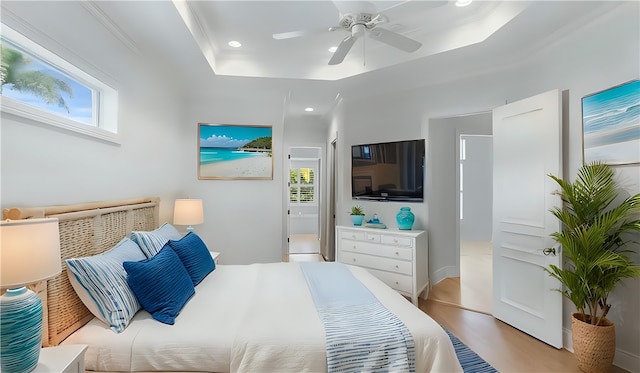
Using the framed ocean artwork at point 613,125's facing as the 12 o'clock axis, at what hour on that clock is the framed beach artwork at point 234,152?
The framed beach artwork is roughly at 1 o'clock from the framed ocean artwork.

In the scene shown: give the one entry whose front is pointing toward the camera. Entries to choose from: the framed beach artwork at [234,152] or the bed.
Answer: the framed beach artwork

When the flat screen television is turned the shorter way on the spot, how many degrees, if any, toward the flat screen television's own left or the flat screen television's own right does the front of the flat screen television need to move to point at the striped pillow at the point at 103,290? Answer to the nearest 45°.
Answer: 0° — it already faces it

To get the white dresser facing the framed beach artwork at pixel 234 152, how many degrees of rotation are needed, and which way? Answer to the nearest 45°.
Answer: approximately 45° to its right

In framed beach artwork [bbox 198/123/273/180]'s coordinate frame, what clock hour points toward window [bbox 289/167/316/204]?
The window is roughly at 7 o'clock from the framed beach artwork.

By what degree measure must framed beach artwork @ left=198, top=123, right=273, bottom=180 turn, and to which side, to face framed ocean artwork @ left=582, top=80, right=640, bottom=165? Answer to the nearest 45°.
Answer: approximately 45° to its left

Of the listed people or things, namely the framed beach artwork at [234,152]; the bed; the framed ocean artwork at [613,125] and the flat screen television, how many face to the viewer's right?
1

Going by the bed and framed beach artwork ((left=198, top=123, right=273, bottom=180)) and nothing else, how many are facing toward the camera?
1

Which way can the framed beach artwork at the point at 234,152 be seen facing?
toward the camera

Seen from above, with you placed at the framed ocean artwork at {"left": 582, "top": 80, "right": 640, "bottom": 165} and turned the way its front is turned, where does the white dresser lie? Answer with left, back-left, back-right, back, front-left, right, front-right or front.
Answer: front-right

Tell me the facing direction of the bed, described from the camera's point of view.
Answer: facing to the right of the viewer

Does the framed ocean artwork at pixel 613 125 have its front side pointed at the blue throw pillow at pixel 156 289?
yes

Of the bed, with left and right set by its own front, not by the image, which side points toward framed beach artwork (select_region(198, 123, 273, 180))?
left

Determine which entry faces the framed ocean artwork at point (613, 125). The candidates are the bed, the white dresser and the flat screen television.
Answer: the bed

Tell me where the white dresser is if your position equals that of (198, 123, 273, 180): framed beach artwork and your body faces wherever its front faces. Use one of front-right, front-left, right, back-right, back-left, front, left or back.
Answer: front-left

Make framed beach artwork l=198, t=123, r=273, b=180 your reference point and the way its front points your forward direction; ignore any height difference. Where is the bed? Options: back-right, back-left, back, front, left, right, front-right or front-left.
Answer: front

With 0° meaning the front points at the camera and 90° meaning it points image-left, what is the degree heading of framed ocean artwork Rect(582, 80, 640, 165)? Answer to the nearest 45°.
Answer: approximately 45°
